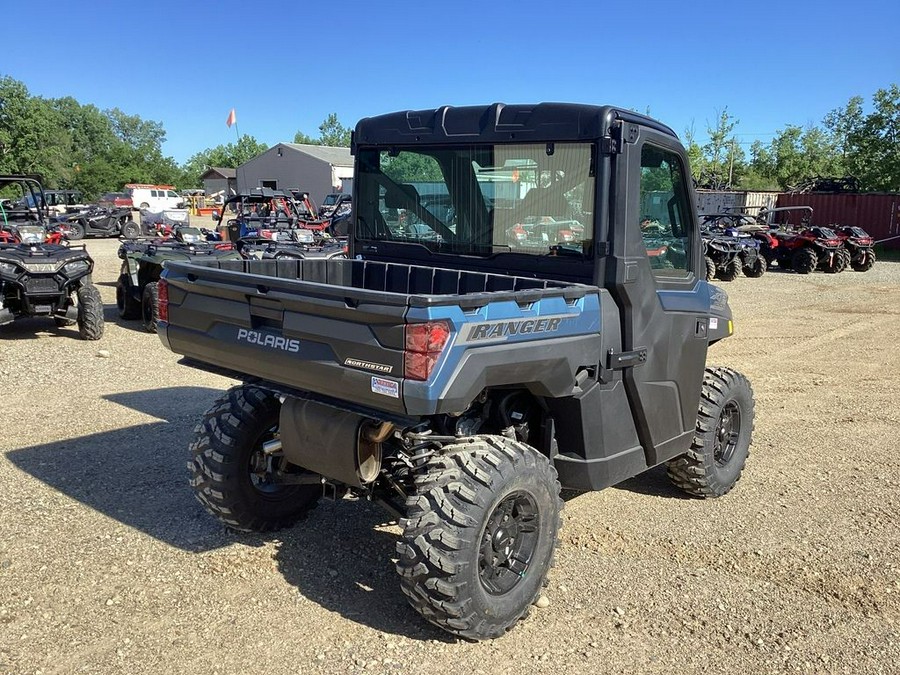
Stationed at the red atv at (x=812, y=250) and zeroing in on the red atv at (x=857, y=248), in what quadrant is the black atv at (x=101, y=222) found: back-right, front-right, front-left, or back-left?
back-left

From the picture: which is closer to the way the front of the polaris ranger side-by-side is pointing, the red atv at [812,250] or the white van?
the red atv

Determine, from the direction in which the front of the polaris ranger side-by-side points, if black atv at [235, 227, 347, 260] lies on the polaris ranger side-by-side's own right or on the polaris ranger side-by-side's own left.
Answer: on the polaris ranger side-by-side's own left

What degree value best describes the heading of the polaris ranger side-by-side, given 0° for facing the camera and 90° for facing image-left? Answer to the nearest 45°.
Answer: approximately 225°

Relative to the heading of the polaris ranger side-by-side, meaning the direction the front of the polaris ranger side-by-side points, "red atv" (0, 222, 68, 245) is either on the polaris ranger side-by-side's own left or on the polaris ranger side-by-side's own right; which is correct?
on the polaris ranger side-by-side's own left

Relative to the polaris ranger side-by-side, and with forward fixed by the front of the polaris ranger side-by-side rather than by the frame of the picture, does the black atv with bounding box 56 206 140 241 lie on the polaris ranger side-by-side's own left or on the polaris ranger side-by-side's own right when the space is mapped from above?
on the polaris ranger side-by-side's own left
